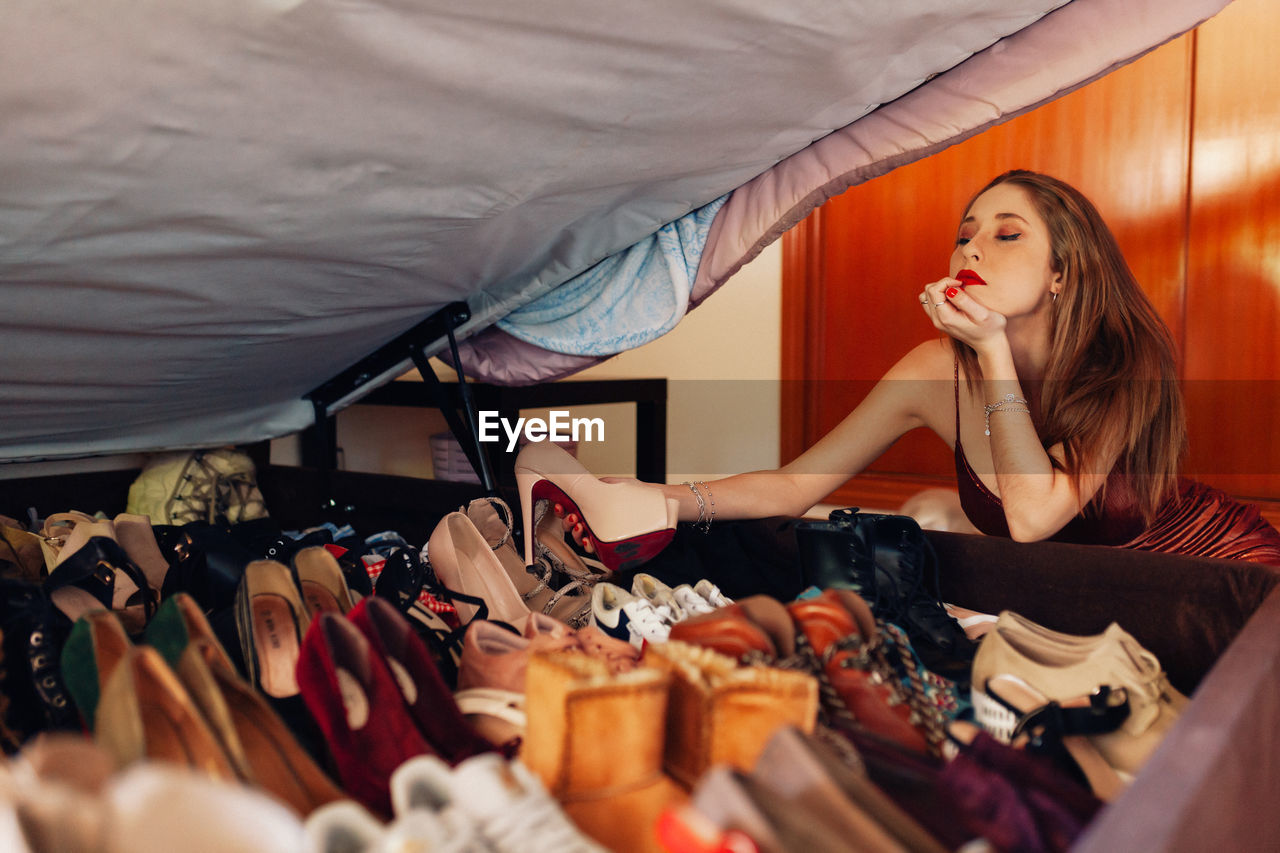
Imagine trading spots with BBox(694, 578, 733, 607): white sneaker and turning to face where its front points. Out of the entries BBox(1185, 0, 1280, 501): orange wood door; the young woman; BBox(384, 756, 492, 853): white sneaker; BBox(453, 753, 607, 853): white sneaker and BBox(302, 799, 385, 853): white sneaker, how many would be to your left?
2

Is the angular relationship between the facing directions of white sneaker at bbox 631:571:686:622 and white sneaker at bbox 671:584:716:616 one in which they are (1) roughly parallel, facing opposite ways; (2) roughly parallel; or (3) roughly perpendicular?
roughly parallel

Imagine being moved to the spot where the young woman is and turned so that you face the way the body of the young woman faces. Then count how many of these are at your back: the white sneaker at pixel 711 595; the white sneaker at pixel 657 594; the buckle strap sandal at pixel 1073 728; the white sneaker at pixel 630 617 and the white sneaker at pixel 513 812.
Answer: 0

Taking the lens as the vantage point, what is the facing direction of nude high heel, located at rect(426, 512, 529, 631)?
facing the viewer and to the right of the viewer

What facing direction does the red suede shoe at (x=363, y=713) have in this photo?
toward the camera

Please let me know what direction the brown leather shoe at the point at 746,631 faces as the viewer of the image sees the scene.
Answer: facing to the left of the viewer

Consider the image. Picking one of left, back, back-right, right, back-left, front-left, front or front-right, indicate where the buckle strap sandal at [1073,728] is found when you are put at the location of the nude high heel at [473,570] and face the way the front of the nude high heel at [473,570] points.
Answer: front

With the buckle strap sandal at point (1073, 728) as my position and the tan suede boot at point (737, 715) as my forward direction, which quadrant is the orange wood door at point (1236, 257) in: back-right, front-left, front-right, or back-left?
back-right

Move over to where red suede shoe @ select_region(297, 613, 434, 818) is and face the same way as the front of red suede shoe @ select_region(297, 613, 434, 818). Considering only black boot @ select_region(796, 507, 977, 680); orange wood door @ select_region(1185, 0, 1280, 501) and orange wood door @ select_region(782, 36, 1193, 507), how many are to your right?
0

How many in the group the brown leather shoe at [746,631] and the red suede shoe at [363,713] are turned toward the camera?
1

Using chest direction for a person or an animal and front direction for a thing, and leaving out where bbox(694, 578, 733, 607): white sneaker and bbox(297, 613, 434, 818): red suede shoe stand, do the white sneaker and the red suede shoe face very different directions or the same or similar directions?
same or similar directions

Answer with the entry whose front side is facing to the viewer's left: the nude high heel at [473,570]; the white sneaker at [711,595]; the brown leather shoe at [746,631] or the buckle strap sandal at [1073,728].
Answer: the brown leather shoe

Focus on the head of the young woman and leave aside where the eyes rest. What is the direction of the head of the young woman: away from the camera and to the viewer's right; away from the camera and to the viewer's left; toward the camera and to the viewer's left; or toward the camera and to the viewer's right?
toward the camera and to the viewer's left
